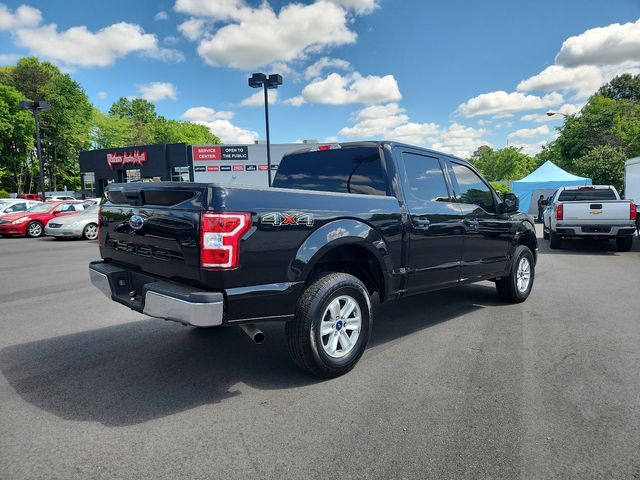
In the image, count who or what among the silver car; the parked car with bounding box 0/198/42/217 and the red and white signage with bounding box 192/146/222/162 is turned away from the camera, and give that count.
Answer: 0

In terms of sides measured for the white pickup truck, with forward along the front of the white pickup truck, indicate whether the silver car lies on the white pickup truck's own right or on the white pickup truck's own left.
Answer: on the white pickup truck's own left

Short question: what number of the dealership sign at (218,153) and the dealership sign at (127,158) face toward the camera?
2

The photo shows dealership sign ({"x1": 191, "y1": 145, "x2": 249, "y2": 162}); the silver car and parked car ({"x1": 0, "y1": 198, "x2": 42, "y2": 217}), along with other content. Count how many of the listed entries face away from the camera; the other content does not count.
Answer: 0

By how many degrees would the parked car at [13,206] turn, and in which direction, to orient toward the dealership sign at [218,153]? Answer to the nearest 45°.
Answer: approximately 180°

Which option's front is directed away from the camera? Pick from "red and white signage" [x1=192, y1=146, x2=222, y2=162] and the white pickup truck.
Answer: the white pickup truck

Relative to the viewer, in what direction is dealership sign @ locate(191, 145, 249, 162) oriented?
toward the camera

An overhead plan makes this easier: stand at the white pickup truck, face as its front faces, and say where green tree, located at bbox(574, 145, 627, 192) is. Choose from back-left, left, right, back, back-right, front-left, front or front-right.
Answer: front

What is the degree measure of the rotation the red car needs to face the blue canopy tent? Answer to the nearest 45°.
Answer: approximately 135° to its left

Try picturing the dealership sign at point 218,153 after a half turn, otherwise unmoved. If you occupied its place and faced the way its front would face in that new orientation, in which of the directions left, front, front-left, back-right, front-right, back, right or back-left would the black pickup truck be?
back

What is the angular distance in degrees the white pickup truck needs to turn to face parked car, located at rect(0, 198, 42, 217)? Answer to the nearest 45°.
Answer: approximately 90° to its left

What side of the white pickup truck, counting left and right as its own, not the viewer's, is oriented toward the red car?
left

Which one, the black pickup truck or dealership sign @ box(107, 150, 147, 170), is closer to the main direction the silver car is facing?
the black pickup truck
